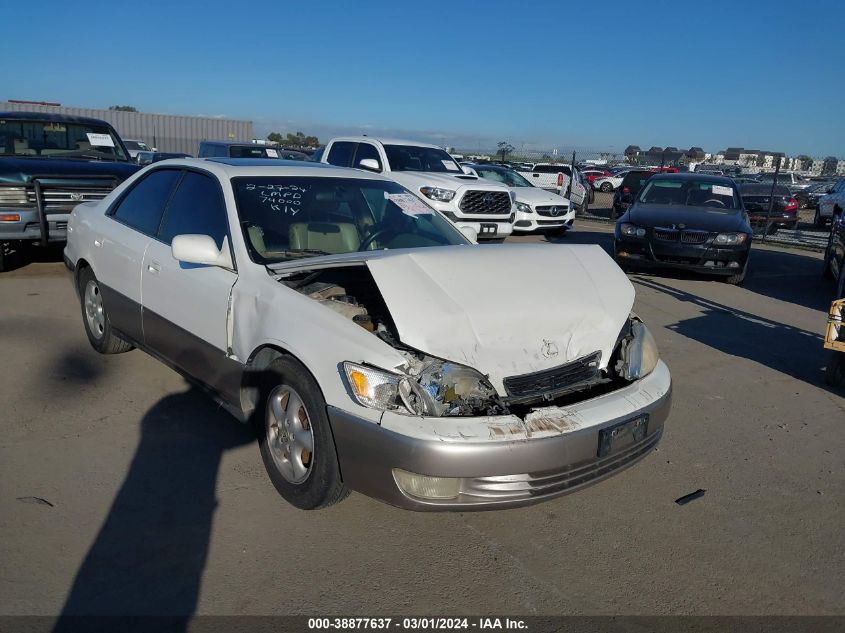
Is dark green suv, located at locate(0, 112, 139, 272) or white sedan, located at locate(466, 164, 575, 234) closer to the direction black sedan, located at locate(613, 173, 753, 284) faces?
the dark green suv

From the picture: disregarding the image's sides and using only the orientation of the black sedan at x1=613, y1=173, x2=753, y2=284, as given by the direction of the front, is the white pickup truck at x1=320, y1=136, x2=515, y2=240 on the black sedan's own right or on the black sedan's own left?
on the black sedan's own right

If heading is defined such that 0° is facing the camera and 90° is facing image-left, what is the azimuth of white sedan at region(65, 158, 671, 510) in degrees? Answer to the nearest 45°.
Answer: approximately 315°

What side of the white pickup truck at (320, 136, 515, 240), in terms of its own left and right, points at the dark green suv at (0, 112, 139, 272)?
right

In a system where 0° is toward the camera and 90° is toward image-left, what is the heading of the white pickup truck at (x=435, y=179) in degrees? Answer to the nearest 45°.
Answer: approximately 315°

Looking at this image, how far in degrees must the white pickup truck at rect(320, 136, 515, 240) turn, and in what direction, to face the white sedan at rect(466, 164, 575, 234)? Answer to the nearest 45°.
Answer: approximately 90° to its left

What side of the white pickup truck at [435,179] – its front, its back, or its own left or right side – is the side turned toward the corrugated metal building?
back

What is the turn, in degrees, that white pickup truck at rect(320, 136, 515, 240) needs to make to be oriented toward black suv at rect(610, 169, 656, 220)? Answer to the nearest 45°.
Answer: approximately 90° to its left

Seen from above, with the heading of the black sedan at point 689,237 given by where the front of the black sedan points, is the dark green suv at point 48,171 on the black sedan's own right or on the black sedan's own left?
on the black sedan's own right
